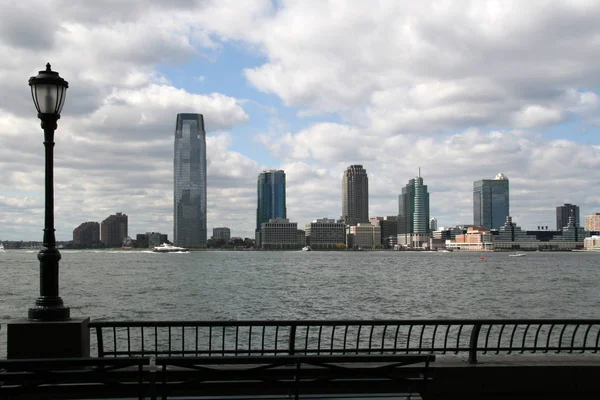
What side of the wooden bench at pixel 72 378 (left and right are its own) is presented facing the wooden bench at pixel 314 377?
right

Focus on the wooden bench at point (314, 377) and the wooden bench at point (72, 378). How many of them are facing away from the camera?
2

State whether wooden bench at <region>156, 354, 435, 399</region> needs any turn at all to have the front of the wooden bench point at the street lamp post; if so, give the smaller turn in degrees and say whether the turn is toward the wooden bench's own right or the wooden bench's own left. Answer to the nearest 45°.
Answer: approximately 45° to the wooden bench's own left

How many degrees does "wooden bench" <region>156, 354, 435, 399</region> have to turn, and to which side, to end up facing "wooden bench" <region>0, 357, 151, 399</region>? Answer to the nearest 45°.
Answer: approximately 90° to its left

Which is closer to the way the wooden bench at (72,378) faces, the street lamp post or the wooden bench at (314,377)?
the street lamp post

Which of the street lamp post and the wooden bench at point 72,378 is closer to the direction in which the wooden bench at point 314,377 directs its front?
the street lamp post

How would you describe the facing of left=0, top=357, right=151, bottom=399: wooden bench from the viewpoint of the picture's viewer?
facing away from the viewer

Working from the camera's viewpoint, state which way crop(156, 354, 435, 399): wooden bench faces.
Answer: facing away from the viewer

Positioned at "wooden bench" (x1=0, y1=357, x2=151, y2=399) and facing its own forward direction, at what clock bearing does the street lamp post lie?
The street lamp post is roughly at 12 o'clock from the wooden bench.
